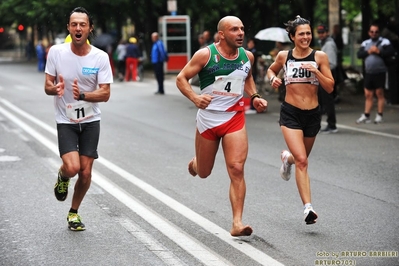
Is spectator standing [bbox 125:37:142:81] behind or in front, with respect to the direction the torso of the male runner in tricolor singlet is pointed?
behind

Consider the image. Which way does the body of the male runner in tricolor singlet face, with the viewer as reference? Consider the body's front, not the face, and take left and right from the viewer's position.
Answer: facing the viewer and to the right of the viewer

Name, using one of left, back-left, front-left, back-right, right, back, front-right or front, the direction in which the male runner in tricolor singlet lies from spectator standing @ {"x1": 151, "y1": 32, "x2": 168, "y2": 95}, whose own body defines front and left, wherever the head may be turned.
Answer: left

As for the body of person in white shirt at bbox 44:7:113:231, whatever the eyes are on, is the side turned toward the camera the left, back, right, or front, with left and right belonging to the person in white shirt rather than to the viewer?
front

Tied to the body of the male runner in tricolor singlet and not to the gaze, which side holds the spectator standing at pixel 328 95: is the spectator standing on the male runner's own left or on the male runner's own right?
on the male runner's own left

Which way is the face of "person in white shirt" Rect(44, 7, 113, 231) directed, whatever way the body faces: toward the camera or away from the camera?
toward the camera

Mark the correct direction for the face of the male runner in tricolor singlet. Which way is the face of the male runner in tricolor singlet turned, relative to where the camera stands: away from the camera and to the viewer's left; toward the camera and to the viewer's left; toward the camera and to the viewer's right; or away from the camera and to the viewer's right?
toward the camera and to the viewer's right
